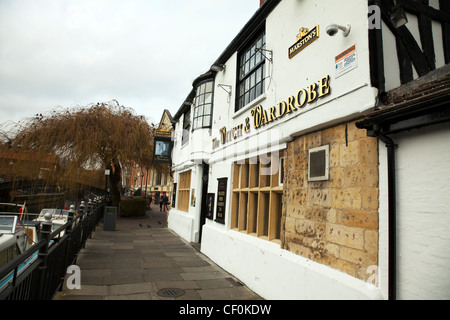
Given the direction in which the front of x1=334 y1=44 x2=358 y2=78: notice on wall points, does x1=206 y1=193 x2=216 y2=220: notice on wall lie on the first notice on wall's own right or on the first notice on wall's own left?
on the first notice on wall's own right

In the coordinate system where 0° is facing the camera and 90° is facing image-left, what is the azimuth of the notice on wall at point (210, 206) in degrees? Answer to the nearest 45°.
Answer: approximately 45°

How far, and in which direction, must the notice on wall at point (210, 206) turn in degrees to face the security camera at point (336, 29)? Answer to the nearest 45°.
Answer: approximately 45° to its left

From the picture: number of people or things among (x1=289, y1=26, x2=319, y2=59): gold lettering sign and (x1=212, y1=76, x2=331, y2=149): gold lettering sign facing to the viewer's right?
0

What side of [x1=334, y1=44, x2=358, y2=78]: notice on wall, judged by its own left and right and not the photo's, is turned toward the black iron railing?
front

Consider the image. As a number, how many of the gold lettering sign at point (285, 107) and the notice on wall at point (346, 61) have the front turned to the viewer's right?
0

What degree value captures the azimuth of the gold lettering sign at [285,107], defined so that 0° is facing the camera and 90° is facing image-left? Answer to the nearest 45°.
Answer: approximately 45°

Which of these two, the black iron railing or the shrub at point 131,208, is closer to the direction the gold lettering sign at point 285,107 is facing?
the black iron railing

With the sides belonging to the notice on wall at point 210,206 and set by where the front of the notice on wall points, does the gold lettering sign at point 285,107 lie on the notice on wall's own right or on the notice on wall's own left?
on the notice on wall's own left

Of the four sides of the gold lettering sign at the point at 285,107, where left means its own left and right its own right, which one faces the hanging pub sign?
right

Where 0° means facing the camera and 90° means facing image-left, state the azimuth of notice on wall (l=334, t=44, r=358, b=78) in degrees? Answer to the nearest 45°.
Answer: approximately 45°
